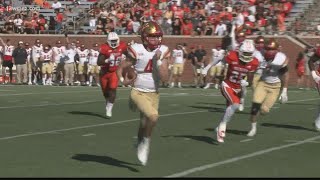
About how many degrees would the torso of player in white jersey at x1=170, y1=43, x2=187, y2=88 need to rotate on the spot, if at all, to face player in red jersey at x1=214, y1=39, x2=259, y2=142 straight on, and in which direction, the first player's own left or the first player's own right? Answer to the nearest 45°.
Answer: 0° — they already face them

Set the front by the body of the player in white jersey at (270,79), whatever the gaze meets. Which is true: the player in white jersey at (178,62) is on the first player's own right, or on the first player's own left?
on the first player's own right

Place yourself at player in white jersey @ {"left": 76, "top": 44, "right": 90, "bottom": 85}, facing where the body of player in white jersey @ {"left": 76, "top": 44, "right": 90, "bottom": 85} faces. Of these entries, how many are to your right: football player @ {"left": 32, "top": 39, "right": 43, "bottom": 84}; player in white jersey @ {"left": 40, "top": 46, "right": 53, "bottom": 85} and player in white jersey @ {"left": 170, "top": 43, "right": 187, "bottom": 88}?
2

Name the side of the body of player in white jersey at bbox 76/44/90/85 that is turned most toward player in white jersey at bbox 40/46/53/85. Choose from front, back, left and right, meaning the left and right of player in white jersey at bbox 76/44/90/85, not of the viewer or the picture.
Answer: right

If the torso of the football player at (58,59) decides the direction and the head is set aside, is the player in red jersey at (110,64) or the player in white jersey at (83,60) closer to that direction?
the player in red jersey

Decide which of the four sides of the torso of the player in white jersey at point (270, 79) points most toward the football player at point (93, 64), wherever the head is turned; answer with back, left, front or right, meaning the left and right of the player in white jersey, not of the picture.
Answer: right

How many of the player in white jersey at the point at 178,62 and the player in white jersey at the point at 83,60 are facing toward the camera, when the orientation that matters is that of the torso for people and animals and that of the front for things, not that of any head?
2
